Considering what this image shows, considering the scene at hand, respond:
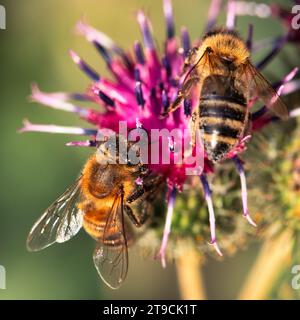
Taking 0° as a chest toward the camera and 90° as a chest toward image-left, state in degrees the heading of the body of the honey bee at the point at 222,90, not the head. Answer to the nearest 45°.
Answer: approximately 180°

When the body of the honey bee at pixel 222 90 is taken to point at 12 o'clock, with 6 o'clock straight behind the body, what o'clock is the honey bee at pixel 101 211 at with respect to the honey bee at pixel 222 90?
the honey bee at pixel 101 211 is roughly at 9 o'clock from the honey bee at pixel 222 90.
